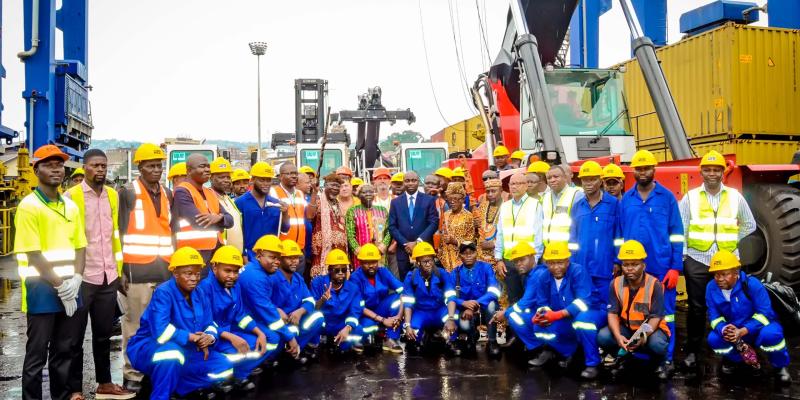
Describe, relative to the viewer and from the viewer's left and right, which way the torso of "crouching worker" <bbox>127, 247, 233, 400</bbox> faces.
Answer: facing the viewer and to the right of the viewer

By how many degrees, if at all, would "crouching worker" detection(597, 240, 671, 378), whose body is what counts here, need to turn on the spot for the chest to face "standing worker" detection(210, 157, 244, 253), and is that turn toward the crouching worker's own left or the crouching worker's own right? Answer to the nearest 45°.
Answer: approximately 90° to the crouching worker's own right

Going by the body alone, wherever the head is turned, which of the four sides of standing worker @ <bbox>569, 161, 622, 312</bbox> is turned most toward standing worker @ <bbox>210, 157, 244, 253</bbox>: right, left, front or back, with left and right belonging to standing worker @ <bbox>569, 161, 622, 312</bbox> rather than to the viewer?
right

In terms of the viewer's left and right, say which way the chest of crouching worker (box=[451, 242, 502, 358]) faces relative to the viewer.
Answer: facing the viewer

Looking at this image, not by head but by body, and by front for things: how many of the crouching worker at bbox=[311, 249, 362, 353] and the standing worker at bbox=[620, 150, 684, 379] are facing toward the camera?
2

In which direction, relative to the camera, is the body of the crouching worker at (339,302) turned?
toward the camera

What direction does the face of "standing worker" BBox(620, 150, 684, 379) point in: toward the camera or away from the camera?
toward the camera

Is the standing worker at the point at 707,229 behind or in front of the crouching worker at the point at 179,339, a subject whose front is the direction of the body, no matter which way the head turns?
in front

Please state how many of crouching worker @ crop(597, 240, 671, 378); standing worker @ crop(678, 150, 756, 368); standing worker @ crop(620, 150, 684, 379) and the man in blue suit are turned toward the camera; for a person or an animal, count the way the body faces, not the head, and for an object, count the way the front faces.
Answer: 4

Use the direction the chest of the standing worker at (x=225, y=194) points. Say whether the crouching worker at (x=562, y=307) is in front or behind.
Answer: in front

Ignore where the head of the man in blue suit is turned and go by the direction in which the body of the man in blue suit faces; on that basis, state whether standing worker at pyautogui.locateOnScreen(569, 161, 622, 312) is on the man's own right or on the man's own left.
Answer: on the man's own left
